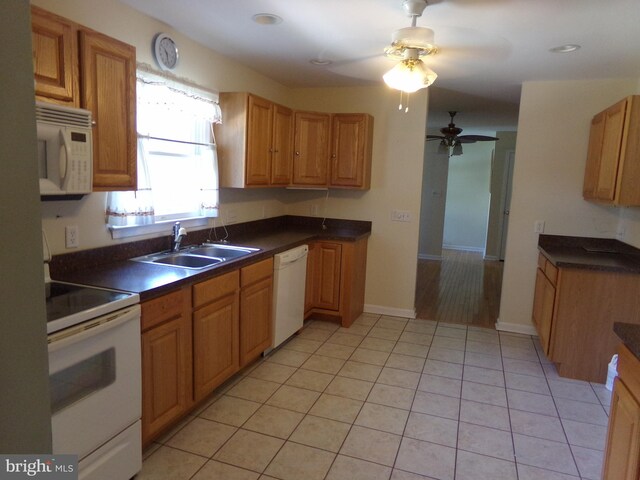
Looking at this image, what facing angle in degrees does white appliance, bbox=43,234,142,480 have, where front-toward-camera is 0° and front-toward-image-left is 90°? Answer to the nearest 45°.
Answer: approximately 315°

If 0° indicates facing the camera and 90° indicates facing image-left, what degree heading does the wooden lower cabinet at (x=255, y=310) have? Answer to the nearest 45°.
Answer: approximately 315°

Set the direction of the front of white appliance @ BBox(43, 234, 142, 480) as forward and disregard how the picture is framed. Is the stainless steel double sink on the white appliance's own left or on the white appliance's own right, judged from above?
on the white appliance's own left

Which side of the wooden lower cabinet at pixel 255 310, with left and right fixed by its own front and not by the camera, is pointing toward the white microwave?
right

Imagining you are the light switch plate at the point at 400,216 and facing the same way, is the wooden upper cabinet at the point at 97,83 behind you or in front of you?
in front

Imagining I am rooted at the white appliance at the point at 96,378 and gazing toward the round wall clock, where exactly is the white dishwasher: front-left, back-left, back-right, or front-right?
front-right

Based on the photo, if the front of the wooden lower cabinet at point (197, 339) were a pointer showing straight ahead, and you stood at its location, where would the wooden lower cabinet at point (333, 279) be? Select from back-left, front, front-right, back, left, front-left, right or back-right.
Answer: left

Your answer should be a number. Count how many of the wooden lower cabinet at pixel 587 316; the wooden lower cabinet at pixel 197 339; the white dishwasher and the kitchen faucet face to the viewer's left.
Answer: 1

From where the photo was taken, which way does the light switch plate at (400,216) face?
toward the camera

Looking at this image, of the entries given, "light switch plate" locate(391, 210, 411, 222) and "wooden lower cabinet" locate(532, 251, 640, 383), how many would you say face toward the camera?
1

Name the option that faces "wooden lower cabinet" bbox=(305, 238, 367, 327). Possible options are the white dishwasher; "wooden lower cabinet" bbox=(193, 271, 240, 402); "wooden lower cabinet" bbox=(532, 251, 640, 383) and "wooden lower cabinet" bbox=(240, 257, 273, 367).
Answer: "wooden lower cabinet" bbox=(532, 251, 640, 383)

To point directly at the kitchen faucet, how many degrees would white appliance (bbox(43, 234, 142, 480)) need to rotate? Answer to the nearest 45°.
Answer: approximately 90° to its left

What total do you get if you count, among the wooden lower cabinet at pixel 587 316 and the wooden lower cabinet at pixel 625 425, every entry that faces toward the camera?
0

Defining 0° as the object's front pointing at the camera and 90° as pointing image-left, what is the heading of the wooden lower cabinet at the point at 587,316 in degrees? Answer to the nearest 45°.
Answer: approximately 90°

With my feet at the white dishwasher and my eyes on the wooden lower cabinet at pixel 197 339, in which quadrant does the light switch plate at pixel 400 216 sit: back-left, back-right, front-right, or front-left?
back-left

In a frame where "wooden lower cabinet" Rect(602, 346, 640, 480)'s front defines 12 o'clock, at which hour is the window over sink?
The window over sink is roughly at 12 o'clock from the wooden lower cabinet.
